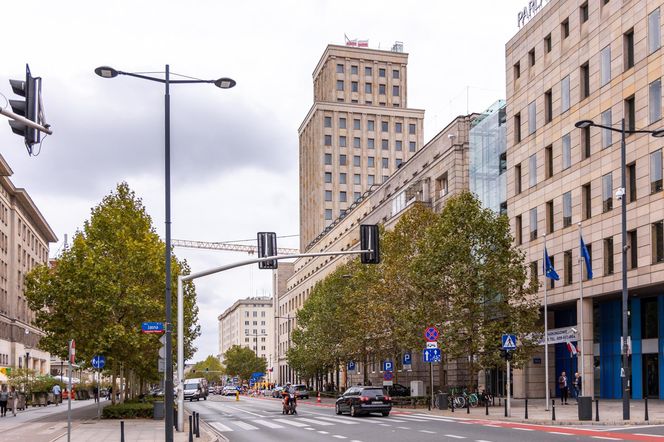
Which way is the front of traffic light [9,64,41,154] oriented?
to the viewer's left

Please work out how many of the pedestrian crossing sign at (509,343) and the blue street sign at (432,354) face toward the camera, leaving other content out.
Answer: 2

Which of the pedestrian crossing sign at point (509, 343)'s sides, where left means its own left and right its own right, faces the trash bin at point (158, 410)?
right
